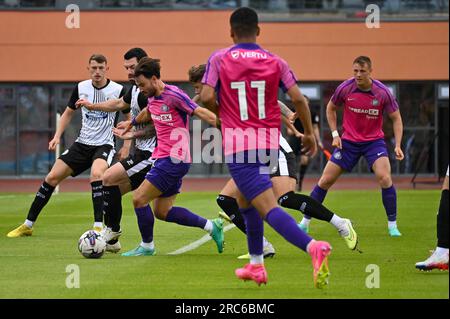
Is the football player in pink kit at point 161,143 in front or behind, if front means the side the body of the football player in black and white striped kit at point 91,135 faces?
in front

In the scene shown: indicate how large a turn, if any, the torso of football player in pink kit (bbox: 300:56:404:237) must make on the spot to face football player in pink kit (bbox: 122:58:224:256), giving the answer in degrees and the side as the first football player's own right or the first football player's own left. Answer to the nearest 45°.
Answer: approximately 45° to the first football player's own right

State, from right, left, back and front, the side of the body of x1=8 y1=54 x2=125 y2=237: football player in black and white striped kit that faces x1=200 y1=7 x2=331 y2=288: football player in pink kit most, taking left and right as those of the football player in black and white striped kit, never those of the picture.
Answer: front

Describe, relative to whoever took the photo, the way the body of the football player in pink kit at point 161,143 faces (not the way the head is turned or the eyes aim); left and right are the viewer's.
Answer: facing the viewer and to the left of the viewer

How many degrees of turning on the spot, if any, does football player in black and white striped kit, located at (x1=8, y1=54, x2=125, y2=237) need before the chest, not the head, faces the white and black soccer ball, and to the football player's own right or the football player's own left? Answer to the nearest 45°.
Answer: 0° — they already face it

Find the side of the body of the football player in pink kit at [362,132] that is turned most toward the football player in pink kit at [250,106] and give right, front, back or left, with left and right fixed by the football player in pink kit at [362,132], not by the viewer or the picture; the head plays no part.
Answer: front

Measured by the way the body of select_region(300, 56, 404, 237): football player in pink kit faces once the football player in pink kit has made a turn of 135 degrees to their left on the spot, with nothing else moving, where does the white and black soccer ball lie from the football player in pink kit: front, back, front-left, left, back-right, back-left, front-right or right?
back

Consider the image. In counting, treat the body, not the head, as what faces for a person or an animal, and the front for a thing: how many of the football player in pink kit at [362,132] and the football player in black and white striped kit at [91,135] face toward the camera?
2

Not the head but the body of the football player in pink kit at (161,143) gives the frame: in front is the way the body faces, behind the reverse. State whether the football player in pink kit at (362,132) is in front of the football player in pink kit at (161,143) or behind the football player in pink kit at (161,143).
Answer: behind

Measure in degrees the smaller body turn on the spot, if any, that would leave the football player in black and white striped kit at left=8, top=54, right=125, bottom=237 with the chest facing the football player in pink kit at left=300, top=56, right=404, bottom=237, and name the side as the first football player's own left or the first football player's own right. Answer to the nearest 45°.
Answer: approximately 90° to the first football player's own left

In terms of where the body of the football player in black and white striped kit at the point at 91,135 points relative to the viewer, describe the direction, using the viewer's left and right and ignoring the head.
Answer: facing the viewer

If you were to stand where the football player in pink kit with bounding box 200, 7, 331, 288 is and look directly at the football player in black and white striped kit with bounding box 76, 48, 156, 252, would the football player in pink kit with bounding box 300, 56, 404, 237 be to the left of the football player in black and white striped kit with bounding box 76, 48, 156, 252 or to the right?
right

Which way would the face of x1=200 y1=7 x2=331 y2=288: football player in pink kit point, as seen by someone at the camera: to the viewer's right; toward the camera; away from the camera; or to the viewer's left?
away from the camera
